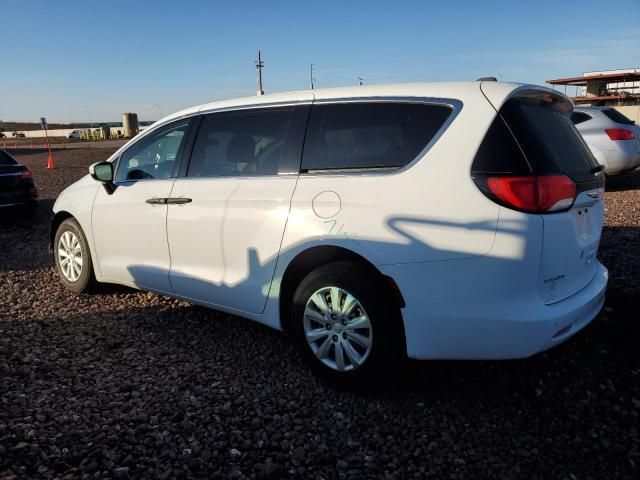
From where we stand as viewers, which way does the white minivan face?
facing away from the viewer and to the left of the viewer
